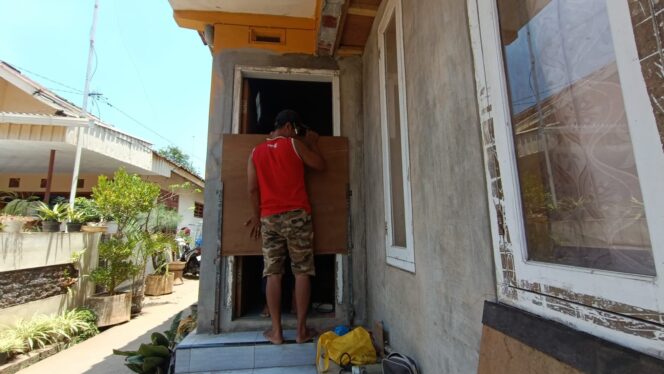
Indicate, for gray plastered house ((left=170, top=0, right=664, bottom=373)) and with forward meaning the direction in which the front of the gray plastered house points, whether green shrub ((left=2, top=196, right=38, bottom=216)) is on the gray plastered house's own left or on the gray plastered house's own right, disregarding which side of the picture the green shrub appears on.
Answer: on the gray plastered house's own right

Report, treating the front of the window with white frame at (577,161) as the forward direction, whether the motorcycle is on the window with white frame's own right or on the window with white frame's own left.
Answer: on the window with white frame's own right

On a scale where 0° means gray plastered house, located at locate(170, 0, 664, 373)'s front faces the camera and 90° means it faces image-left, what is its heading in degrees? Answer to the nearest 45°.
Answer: approximately 0°

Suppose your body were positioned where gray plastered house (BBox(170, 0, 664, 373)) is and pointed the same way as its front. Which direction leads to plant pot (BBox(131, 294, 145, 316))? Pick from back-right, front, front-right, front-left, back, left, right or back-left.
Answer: back-right

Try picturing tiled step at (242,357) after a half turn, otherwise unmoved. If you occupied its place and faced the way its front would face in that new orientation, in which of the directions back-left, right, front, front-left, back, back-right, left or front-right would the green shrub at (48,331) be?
front-left

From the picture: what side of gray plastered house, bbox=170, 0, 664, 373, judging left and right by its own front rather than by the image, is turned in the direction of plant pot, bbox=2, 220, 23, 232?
right

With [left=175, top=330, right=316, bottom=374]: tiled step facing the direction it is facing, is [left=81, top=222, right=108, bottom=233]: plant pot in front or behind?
behind

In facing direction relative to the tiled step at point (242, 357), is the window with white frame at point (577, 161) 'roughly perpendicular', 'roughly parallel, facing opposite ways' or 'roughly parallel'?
roughly perpendicular

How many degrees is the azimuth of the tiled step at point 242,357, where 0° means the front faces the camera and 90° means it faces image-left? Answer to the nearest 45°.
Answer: approximately 0°
